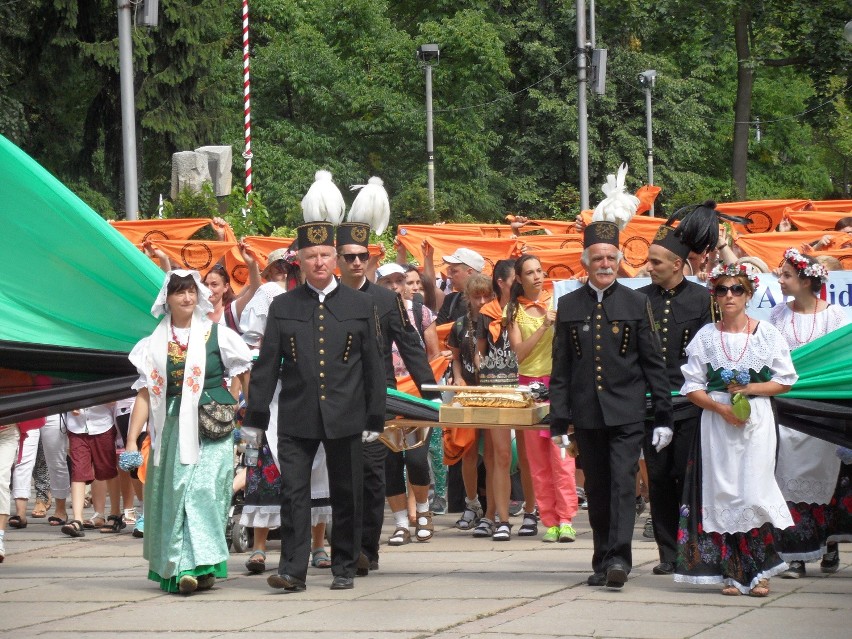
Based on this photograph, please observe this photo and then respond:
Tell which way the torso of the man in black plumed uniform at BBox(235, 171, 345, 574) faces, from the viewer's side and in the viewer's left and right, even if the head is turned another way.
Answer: facing the viewer

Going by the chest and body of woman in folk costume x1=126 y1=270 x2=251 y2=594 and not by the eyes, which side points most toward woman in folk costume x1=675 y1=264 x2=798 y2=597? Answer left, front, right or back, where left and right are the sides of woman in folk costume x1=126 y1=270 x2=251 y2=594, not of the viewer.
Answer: left

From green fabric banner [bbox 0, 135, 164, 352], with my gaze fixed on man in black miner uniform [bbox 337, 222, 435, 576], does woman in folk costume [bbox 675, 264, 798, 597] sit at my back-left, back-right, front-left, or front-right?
front-right

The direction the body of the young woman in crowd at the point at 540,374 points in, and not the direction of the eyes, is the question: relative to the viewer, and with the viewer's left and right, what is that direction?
facing the viewer and to the right of the viewer

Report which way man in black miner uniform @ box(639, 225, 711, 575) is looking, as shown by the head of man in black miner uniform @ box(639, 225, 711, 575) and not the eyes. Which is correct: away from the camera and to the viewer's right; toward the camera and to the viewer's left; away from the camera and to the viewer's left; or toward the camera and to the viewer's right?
toward the camera and to the viewer's left

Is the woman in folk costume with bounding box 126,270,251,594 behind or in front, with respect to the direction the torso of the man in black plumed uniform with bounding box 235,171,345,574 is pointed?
in front

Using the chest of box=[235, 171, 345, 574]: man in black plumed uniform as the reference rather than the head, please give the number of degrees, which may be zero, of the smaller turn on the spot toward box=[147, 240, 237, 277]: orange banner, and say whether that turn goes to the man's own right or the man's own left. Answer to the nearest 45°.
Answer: approximately 180°

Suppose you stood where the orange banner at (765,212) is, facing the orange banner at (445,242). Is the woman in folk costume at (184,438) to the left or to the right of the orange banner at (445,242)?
left

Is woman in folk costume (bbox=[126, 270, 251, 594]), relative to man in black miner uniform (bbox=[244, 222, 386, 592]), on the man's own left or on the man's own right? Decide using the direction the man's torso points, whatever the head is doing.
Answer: on the man's own right

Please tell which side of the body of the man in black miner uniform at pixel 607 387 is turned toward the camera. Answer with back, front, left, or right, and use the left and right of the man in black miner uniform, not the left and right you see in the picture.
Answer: front
